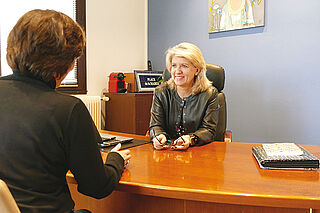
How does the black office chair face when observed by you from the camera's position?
facing the viewer and to the left of the viewer

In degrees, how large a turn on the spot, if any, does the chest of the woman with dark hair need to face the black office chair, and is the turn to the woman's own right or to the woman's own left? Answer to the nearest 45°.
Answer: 0° — they already face it

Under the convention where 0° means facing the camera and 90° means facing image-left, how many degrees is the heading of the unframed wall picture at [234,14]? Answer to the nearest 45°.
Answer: approximately 45°

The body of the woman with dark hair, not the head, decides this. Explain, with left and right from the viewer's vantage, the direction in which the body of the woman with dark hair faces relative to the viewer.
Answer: facing away from the viewer and to the right of the viewer

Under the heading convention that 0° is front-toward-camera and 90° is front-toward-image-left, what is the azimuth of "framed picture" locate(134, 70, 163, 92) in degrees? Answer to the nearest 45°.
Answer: approximately 0°

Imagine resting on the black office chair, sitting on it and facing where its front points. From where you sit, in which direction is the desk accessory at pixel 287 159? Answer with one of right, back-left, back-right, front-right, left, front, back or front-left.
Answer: front-left

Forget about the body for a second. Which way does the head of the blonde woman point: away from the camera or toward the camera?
toward the camera

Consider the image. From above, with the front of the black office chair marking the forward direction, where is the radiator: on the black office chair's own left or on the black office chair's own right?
on the black office chair's own right

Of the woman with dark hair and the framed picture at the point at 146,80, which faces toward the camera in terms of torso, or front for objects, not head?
the framed picture

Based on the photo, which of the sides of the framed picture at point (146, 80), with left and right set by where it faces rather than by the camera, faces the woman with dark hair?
front

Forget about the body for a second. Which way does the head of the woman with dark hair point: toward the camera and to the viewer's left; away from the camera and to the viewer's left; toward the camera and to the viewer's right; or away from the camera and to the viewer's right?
away from the camera and to the viewer's right

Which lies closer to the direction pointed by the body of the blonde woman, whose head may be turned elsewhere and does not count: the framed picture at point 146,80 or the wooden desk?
the wooden desk

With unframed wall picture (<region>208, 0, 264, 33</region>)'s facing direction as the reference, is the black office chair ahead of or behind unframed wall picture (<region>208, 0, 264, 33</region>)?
ahead
